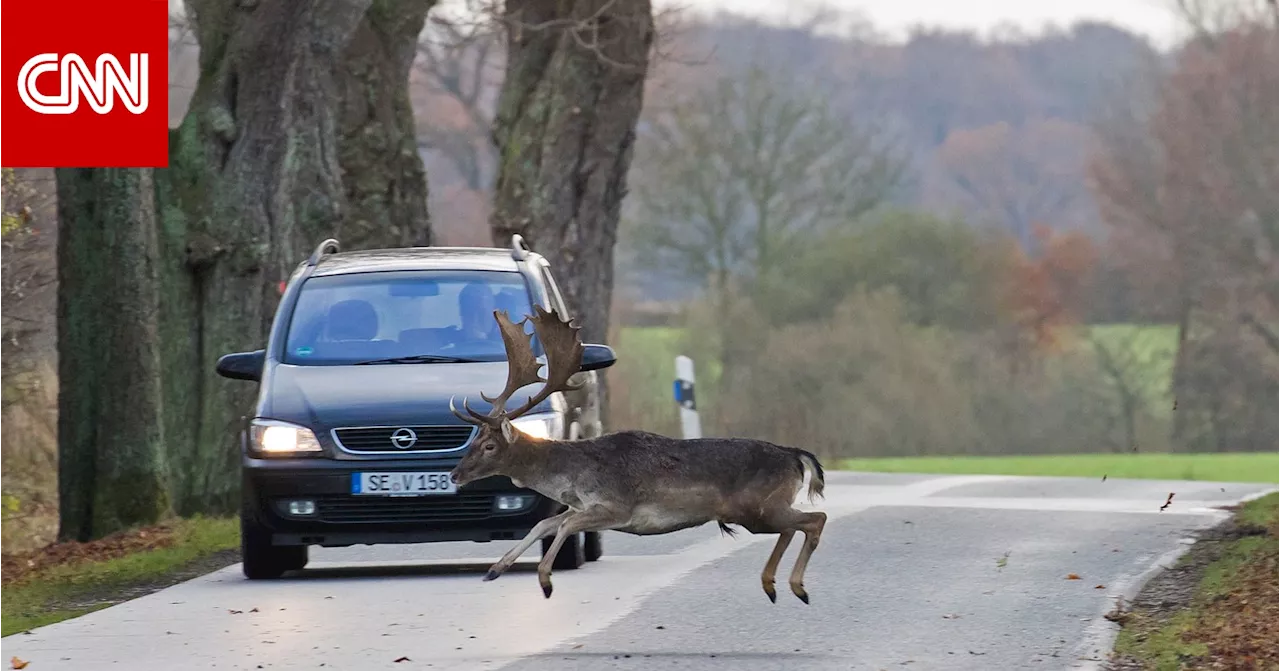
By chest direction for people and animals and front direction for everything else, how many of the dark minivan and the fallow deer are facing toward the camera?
1

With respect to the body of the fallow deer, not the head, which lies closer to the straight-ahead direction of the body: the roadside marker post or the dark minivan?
the dark minivan

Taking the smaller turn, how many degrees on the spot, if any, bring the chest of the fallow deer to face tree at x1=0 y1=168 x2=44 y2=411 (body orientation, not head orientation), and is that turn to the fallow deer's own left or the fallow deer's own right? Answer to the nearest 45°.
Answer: approximately 45° to the fallow deer's own right

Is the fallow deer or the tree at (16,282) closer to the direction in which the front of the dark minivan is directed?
the fallow deer

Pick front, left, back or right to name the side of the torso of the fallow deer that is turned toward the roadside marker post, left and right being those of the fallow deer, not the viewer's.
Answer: right

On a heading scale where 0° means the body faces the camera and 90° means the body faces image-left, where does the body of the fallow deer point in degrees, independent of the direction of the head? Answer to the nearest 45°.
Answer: approximately 90°

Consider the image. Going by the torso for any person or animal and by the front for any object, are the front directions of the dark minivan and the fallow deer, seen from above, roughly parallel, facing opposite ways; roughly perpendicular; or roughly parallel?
roughly perpendicular

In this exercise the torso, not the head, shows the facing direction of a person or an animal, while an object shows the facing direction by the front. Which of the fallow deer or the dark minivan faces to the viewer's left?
the fallow deer

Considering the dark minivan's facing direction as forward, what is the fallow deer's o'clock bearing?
The fallow deer is roughly at 11 o'clock from the dark minivan.

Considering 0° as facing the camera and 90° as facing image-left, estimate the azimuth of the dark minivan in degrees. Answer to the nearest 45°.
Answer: approximately 0°
